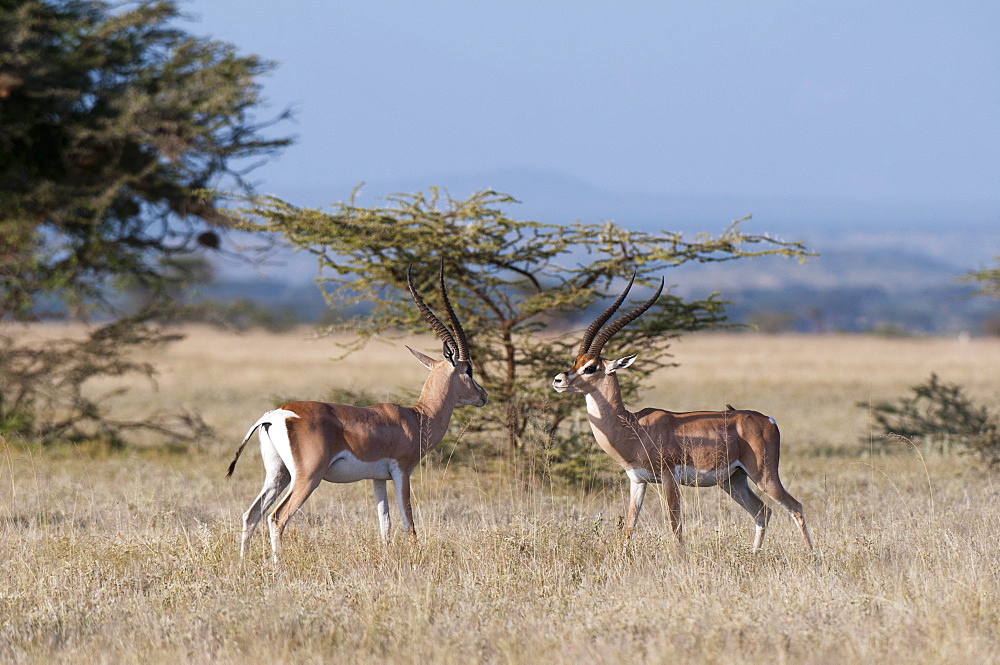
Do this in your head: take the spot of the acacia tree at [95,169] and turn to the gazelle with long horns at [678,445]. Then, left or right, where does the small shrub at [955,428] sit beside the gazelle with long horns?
left

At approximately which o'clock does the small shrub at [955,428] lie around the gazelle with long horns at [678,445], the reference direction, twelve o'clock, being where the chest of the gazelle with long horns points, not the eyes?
The small shrub is roughly at 4 o'clock from the gazelle with long horns.

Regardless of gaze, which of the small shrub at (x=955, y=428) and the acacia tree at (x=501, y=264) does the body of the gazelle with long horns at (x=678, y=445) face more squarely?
the acacia tree

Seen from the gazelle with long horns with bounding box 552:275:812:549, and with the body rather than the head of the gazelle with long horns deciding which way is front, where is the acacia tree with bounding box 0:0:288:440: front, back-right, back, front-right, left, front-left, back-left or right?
front-right

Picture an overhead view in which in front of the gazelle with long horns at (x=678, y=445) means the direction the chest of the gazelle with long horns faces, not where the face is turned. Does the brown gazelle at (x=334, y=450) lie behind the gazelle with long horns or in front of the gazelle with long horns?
in front

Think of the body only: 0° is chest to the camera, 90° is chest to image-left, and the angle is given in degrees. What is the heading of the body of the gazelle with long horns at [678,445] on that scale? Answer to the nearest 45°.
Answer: approximately 90°
